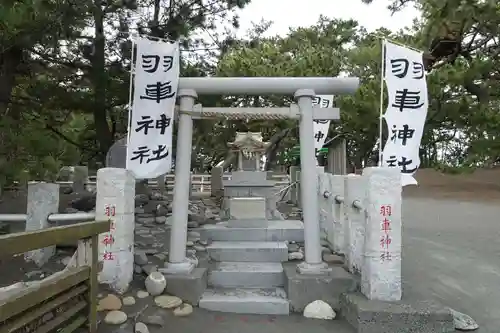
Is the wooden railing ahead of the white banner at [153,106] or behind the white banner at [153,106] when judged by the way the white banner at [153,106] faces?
ahead

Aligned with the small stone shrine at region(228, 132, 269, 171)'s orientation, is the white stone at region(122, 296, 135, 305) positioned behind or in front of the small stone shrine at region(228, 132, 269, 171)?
in front

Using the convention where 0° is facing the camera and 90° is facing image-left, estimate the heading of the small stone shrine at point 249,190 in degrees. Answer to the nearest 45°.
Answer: approximately 0°

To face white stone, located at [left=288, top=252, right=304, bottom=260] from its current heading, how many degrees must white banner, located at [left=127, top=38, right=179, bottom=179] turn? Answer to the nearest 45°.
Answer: approximately 90° to its left

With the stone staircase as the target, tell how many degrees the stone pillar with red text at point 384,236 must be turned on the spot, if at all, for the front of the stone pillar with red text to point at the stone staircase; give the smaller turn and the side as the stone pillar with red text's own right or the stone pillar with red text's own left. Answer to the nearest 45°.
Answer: approximately 135° to the stone pillar with red text's own right

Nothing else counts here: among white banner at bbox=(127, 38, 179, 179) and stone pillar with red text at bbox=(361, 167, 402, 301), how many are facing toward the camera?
2

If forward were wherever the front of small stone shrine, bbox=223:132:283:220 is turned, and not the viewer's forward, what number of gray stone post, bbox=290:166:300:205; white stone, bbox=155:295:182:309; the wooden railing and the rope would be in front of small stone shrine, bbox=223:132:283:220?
3
